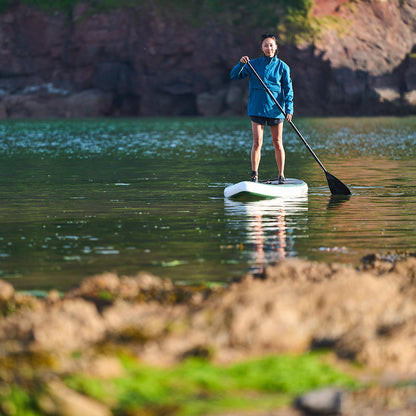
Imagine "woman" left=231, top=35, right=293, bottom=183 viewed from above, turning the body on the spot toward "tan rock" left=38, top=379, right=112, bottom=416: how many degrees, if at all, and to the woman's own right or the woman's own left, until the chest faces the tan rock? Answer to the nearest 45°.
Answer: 0° — they already face it

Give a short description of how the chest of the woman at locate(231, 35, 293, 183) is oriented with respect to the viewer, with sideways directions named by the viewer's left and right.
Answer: facing the viewer

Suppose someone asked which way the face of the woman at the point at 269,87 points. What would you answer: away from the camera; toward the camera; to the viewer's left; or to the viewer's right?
toward the camera

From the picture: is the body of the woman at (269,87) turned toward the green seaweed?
yes

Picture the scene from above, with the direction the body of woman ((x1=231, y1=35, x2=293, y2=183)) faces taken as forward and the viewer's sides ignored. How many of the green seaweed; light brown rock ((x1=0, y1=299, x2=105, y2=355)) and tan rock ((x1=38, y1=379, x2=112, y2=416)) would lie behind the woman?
0

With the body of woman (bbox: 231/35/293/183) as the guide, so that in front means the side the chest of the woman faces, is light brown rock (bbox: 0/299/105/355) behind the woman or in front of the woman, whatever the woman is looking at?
in front
